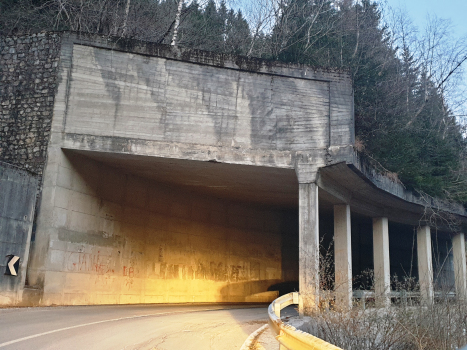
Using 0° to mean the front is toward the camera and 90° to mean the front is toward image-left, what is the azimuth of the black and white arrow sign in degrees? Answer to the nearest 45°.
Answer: approximately 0°

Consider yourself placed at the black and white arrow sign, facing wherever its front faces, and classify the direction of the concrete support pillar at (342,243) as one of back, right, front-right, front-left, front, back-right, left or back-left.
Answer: left

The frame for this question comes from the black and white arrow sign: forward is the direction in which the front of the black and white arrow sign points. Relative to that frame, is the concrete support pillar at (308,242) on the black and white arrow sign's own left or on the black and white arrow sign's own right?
on the black and white arrow sign's own left

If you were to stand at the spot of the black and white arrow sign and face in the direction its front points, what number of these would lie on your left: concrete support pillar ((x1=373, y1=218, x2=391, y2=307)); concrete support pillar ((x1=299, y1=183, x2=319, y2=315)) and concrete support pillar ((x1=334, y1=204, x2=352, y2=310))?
3

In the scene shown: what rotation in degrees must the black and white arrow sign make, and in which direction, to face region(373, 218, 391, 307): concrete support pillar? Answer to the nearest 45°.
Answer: approximately 90° to its left

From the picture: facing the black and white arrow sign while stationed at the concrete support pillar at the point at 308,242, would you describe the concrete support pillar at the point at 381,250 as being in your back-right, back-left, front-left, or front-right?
back-right
